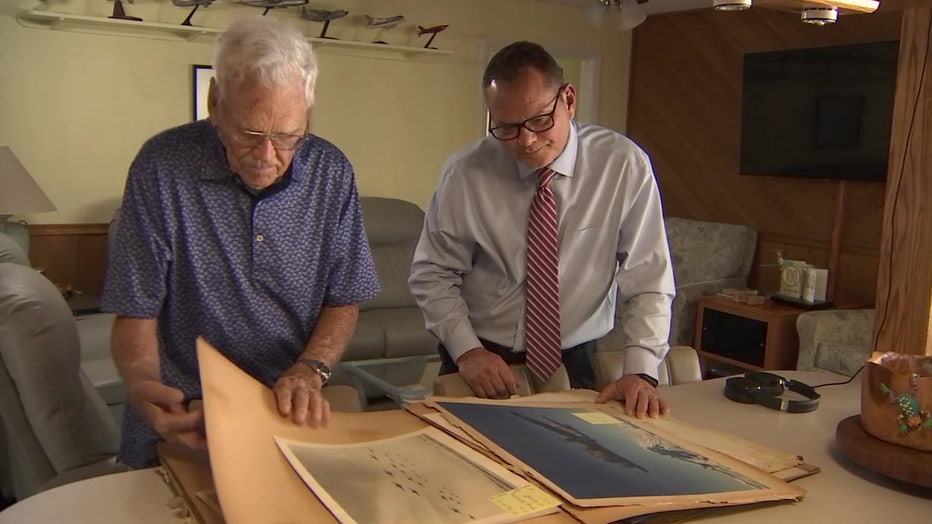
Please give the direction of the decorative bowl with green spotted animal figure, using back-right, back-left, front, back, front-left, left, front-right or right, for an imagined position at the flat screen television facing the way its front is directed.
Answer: front-left

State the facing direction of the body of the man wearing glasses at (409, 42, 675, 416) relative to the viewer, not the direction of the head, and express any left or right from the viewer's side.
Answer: facing the viewer

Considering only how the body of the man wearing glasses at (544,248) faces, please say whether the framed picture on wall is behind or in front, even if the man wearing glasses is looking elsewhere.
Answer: behind

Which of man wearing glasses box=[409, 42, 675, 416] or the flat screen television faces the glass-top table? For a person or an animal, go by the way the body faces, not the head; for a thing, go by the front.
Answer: the flat screen television

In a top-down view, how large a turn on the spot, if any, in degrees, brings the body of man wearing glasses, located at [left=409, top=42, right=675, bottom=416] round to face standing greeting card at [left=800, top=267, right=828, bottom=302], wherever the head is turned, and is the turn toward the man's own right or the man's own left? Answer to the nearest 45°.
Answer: approximately 135° to the man's own left

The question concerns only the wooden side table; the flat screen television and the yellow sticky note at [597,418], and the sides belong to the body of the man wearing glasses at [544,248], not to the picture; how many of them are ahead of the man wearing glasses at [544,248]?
1

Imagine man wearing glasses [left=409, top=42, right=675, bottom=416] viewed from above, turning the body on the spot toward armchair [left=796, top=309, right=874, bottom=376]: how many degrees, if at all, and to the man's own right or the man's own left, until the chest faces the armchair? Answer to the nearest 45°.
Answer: approximately 135° to the man's own left

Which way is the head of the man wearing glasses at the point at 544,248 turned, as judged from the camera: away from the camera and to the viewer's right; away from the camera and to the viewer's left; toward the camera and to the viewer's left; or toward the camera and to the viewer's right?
toward the camera and to the viewer's left

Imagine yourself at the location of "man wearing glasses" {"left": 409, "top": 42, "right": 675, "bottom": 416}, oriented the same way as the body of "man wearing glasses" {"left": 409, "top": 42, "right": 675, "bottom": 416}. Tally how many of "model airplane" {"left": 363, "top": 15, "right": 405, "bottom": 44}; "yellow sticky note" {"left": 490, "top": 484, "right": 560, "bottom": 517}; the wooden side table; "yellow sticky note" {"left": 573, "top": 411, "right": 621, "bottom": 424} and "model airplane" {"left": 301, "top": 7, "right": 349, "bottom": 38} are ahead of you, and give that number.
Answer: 2

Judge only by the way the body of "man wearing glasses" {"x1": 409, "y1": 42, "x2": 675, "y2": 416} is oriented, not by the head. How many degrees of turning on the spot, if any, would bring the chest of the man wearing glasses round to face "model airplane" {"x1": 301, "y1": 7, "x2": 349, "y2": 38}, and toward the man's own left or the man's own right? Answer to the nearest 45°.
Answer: approximately 135° to the man's own right

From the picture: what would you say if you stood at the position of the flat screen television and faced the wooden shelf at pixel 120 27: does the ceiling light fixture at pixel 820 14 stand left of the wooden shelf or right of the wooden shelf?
left

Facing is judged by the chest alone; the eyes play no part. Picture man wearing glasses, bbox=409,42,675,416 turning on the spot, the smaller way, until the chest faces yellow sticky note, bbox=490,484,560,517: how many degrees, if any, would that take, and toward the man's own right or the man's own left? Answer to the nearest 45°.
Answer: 0° — they already face it

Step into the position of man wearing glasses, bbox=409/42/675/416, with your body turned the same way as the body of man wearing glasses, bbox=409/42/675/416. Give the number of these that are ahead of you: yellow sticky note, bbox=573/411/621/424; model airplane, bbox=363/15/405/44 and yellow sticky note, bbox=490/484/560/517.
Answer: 2

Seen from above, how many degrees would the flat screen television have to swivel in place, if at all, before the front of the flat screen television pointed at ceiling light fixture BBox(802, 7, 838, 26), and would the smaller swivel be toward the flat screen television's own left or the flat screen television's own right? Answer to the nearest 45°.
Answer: approximately 45° to the flat screen television's own left

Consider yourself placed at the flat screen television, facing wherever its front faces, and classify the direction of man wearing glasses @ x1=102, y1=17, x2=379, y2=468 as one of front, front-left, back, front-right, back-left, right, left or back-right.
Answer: front-left
